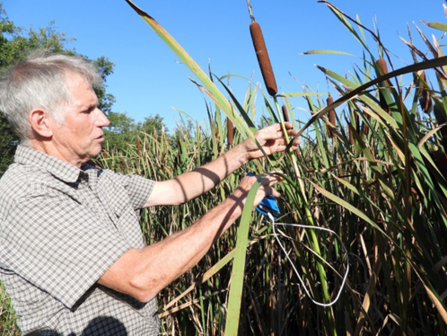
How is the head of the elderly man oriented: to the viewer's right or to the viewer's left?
to the viewer's right

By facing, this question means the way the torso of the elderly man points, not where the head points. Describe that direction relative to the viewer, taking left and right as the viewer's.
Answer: facing to the right of the viewer

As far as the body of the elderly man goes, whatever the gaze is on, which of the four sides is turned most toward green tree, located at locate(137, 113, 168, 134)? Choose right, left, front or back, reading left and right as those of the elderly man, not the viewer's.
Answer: left
